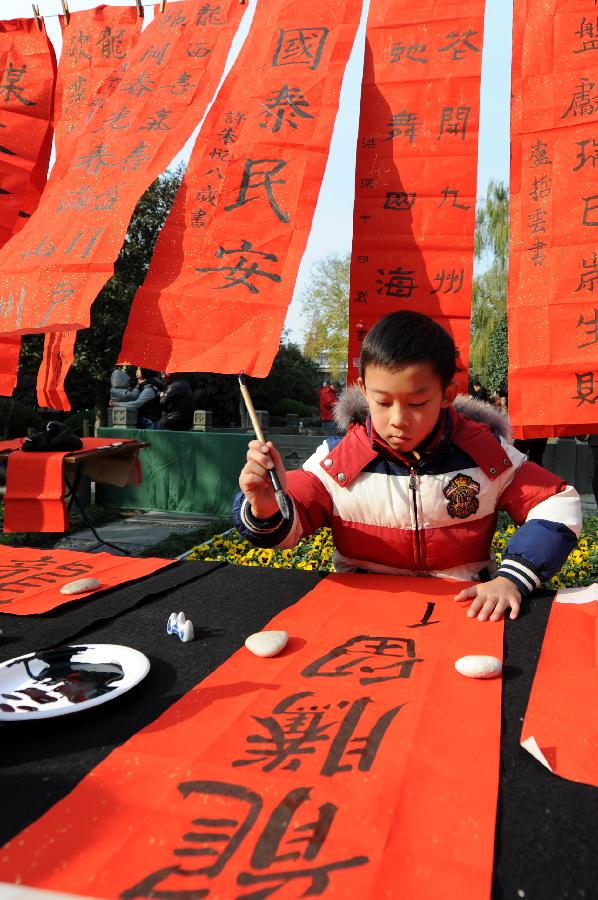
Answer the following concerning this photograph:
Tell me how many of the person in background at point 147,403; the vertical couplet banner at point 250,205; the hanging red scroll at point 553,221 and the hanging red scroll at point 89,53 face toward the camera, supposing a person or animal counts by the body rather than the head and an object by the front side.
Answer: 3

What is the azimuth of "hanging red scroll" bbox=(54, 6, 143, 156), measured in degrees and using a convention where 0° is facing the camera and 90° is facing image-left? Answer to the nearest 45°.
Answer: approximately 0°

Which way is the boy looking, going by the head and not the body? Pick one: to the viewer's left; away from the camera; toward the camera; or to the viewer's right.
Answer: toward the camera

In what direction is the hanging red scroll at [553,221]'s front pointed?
toward the camera

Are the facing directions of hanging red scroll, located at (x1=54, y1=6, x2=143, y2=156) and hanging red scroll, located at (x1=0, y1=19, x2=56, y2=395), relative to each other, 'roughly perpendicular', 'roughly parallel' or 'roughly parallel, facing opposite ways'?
roughly parallel

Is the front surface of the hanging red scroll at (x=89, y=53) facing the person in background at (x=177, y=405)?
no

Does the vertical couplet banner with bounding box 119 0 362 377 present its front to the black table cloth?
yes

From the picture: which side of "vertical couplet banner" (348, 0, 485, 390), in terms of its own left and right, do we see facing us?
front

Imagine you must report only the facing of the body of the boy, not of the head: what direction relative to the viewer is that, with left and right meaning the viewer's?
facing the viewer

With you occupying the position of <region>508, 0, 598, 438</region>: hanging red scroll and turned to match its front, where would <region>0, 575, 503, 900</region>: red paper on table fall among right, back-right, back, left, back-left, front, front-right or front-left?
front

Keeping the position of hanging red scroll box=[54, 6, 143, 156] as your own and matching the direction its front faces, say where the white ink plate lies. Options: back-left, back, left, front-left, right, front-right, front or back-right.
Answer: front
